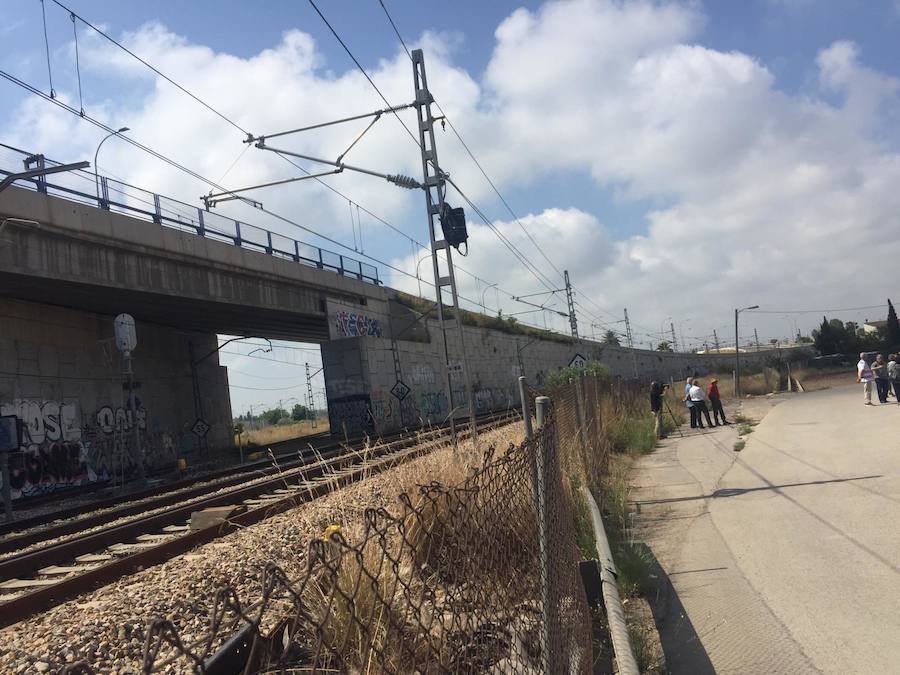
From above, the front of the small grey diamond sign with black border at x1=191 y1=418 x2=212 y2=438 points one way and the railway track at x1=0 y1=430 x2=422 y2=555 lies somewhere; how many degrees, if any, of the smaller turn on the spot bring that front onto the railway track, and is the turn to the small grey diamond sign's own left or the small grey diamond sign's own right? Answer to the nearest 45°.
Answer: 0° — it already faces it

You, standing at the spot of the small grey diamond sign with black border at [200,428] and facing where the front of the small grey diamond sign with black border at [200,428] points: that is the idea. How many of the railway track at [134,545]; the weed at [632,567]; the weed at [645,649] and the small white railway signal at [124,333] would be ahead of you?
4

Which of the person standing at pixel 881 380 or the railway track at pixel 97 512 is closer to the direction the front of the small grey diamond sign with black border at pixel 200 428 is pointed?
the railway track

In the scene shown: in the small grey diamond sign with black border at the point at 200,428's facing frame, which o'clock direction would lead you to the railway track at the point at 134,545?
The railway track is roughly at 12 o'clock from the small grey diamond sign with black border.

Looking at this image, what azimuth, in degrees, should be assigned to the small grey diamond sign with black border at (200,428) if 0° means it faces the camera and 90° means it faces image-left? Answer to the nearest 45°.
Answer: approximately 0°

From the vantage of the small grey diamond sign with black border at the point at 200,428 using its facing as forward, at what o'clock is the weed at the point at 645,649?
The weed is roughly at 12 o'clock from the small grey diamond sign with black border.

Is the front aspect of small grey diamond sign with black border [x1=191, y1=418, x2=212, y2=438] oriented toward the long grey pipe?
yes

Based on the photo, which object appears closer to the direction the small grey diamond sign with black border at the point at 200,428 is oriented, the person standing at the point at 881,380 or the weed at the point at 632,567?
the weed
